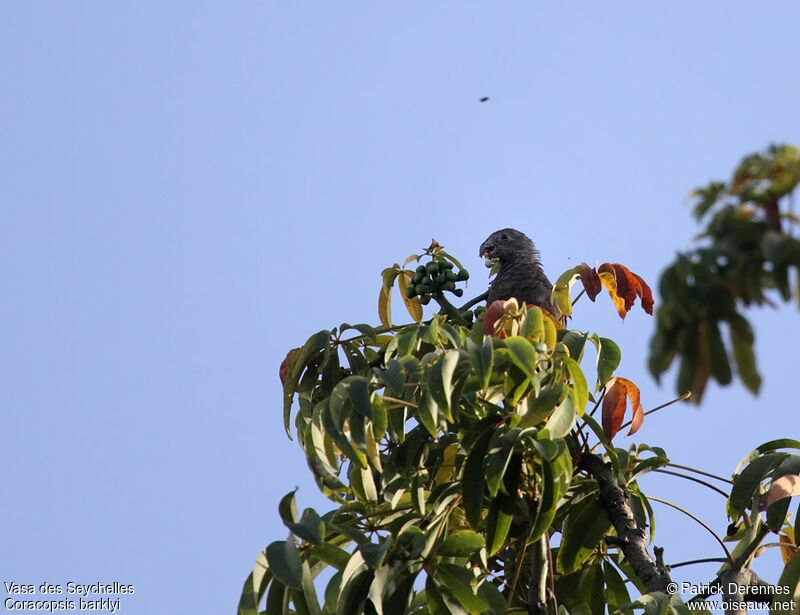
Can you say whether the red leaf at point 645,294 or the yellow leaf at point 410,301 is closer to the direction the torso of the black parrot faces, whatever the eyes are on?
the yellow leaf

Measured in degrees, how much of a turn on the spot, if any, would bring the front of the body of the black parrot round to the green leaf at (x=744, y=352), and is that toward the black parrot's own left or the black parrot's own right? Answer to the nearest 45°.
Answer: approximately 90° to the black parrot's own left

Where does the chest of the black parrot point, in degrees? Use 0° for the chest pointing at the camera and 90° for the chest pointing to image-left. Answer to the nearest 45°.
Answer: approximately 90°
